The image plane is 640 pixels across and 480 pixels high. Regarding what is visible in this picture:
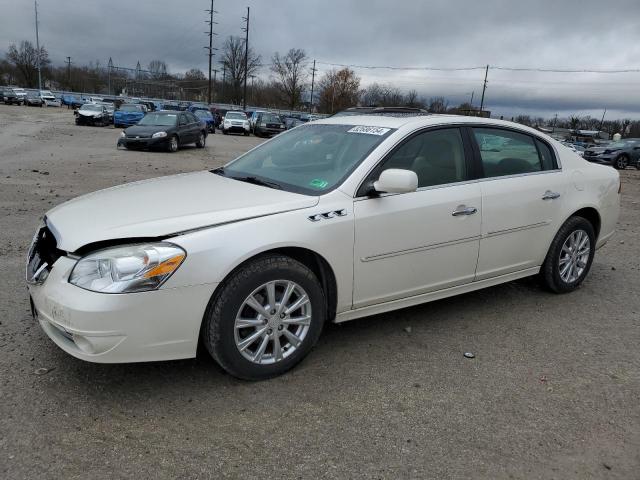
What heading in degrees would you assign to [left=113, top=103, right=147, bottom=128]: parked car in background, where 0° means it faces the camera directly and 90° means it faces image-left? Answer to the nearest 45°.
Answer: approximately 45°

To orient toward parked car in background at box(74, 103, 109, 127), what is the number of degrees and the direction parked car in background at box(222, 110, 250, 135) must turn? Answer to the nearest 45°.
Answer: approximately 90° to its right

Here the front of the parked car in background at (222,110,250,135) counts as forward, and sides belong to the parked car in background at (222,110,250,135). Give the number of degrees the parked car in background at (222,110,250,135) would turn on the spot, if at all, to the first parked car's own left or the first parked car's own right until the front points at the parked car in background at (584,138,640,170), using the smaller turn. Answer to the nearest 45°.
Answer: approximately 45° to the first parked car's own left

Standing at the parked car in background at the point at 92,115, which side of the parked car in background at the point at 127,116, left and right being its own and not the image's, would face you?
right

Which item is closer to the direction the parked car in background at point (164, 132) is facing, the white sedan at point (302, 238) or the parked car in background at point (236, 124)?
the white sedan

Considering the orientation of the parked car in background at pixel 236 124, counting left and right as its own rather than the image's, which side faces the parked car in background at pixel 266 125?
left

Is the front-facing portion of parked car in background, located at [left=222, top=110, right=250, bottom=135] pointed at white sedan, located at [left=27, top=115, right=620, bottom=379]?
yes

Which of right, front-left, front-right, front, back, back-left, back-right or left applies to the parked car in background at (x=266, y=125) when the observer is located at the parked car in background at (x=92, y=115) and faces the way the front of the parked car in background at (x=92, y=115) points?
back-left

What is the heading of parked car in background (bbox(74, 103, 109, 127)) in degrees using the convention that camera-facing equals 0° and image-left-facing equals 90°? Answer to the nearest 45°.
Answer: approximately 45°

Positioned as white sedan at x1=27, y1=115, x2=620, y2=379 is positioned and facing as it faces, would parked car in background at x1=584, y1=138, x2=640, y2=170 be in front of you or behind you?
behind
